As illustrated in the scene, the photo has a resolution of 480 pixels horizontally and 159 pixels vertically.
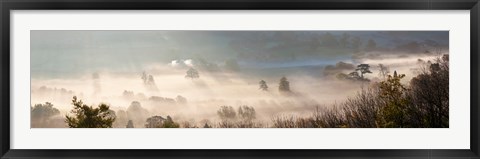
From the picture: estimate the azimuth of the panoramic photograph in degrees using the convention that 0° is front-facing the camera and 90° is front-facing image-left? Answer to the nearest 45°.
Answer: approximately 0°
